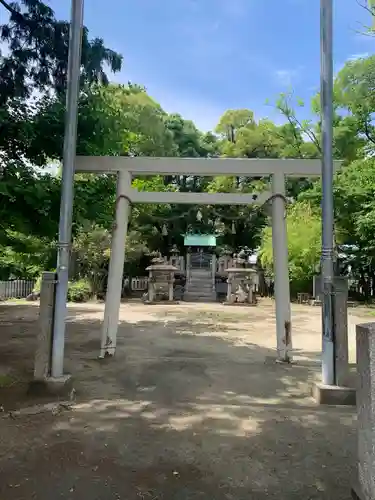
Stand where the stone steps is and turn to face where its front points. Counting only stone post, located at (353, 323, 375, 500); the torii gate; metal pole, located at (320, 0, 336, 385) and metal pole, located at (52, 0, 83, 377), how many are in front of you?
4

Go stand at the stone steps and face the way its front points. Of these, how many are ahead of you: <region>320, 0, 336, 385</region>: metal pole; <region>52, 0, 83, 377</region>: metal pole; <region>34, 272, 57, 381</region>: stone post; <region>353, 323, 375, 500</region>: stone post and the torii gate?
5

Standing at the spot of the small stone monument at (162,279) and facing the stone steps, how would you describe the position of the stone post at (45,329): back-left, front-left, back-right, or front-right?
back-right

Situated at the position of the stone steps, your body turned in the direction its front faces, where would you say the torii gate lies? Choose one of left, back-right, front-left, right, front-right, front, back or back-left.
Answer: front

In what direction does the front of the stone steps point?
toward the camera

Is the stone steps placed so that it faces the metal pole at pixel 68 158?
yes

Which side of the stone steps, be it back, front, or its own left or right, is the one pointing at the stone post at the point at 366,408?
front

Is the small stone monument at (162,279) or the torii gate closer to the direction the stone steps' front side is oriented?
the torii gate

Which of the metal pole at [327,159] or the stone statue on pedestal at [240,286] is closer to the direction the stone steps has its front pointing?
the metal pole

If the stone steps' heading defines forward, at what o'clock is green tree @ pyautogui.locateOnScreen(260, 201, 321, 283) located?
The green tree is roughly at 10 o'clock from the stone steps.

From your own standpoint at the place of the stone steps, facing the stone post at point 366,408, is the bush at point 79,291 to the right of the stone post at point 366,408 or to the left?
right

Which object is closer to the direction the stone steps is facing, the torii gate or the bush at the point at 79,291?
the torii gate

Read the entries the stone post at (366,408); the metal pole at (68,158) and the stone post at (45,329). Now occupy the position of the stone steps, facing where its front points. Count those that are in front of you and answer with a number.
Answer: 3

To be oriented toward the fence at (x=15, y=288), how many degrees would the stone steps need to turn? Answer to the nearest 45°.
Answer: approximately 90° to its right

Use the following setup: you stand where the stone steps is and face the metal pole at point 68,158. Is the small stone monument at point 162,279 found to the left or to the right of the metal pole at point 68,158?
right
